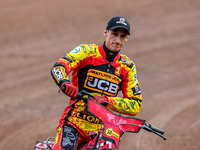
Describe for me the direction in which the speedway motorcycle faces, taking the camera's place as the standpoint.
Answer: facing the viewer and to the right of the viewer
